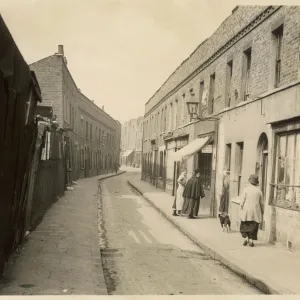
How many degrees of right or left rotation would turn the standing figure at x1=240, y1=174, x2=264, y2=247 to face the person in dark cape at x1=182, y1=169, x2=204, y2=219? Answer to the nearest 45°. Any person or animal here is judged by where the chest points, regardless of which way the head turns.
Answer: approximately 45° to its left

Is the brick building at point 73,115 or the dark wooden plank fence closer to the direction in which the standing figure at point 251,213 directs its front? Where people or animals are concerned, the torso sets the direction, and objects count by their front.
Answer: the brick building

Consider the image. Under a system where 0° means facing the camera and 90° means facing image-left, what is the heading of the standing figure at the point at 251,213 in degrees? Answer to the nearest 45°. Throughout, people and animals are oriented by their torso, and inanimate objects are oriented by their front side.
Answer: approximately 180°

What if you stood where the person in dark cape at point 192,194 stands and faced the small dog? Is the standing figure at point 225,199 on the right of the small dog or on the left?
left
